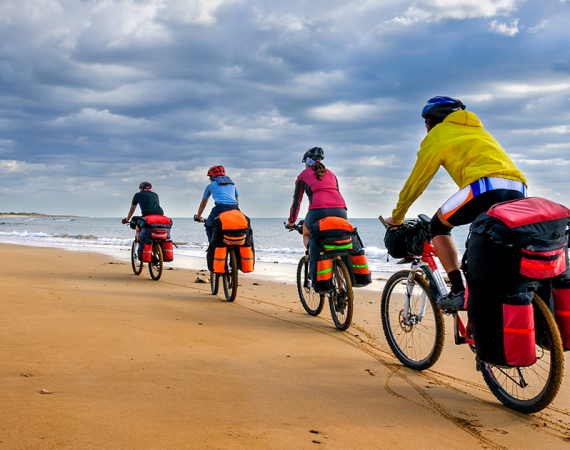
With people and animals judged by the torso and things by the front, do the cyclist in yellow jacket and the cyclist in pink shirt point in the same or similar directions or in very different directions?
same or similar directions

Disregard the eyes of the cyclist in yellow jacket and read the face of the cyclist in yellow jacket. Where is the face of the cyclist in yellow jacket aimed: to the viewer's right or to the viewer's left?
to the viewer's left

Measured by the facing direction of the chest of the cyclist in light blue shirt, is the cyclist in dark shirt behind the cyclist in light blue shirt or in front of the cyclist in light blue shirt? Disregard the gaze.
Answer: in front

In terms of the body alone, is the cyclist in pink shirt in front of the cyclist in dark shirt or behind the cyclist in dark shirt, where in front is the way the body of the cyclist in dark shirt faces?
behind

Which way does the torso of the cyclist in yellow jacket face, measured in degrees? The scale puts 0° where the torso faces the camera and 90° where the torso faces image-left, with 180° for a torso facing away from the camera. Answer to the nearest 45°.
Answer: approximately 135°

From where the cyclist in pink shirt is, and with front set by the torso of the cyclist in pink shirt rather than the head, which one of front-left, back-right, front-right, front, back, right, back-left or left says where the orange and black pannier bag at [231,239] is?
front

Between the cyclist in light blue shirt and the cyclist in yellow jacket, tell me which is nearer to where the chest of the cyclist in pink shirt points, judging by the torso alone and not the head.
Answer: the cyclist in light blue shirt

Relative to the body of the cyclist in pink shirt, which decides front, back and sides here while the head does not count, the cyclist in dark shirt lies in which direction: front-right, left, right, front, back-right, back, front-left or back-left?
front

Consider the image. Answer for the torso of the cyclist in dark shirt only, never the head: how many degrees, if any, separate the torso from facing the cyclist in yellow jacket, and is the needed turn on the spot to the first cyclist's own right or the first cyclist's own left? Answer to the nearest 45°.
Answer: approximately 135° to the first cyclist's own left

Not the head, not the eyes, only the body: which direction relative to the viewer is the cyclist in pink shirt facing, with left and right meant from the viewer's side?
facing away from the viewer and to the left of the viewer

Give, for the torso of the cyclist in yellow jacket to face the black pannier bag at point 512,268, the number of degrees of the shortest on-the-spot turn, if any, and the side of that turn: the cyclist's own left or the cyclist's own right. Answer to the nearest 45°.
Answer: approximately 180°

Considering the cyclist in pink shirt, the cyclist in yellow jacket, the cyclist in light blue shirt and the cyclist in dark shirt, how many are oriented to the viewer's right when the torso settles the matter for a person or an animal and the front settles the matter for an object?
0

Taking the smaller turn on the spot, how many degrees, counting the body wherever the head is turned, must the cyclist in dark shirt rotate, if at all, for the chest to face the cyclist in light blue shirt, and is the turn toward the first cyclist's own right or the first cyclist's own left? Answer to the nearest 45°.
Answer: approximately 180°
